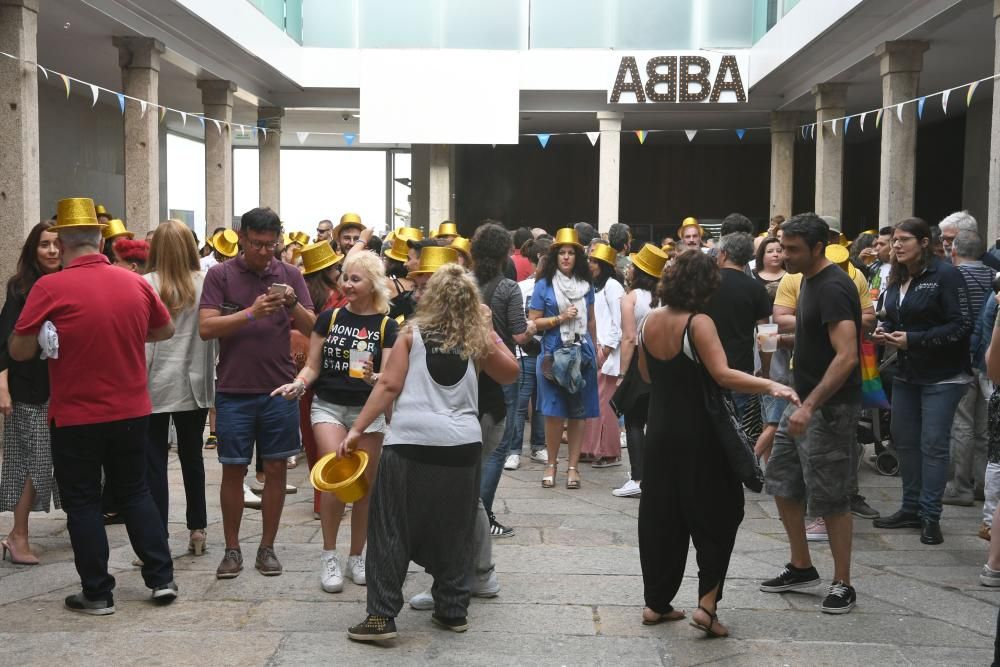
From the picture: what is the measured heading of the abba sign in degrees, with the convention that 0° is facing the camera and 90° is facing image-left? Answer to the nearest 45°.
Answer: approximately 0°

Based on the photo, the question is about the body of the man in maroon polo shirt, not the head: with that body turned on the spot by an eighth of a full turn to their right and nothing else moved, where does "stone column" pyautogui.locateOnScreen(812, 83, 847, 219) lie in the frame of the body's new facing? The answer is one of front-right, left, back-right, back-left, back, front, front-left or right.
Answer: back

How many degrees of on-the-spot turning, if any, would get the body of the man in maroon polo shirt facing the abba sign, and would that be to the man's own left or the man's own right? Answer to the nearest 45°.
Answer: approximately 135° to the man's own left

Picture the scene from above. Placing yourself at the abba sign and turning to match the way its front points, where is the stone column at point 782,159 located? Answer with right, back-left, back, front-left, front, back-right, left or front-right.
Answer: back-left

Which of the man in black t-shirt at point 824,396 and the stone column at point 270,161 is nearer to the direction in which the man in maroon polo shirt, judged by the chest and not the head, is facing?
the man in black t-shirt

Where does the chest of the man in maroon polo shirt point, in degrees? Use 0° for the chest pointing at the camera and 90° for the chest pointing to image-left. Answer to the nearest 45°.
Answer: approximately 0°

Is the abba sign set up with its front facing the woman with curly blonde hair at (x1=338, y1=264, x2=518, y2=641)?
yes

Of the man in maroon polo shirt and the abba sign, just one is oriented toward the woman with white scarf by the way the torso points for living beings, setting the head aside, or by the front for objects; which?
the abba sign

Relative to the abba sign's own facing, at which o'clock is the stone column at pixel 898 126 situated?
The stone column is roughly at 11 o'clock from the abba sign.

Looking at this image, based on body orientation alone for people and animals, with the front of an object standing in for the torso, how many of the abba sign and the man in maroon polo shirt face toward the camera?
2

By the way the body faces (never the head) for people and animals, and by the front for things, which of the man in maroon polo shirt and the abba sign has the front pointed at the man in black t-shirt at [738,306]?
the abba sign

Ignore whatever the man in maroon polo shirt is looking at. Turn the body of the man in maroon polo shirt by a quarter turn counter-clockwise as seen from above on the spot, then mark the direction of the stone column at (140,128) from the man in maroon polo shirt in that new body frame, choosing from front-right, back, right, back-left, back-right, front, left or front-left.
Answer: left

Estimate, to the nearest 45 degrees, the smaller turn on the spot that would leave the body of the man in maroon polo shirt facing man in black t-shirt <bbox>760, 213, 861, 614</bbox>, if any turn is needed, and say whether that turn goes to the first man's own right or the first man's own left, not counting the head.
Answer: approximately 90° to the first man's own left

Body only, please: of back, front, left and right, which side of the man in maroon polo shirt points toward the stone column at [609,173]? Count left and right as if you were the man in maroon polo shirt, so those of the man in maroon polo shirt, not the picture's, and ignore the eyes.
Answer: back
